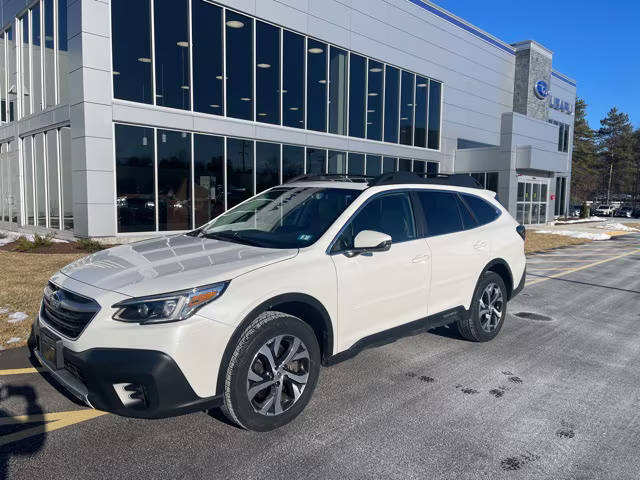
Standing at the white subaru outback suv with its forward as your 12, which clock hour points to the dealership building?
The dealership building is roughly at 4 o'clock from the white subaru outback suv.

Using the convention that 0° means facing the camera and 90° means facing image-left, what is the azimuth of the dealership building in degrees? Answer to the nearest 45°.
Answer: approximately 315°

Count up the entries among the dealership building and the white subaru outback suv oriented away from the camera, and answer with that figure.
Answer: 0

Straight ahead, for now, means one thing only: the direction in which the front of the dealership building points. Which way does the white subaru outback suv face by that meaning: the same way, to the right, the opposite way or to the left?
to the right

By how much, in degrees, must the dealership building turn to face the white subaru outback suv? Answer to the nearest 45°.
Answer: approximately 45° to its right

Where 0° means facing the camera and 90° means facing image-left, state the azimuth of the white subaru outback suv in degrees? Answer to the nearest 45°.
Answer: approximately 45°
